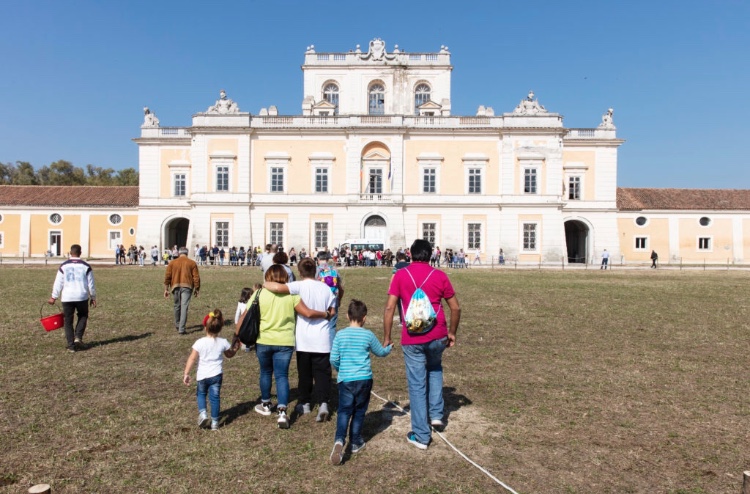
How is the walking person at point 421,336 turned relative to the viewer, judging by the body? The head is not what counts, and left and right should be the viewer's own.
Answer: facing away from the viewer

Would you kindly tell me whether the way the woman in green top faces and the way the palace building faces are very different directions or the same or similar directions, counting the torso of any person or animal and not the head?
very different directions

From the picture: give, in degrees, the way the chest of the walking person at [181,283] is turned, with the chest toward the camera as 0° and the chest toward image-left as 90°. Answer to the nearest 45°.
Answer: approximately 180°

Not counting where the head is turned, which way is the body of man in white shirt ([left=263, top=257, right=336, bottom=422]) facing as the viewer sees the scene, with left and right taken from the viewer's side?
facing away from the viewer

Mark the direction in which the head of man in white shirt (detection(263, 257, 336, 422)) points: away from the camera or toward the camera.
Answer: away from the camera

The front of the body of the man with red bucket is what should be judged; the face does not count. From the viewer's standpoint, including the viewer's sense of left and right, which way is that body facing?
facing away from the viewer

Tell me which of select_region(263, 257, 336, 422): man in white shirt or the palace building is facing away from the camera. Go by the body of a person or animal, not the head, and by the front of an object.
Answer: the man in white shirt

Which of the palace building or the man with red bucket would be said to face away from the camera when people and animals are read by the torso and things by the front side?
the man with red bucket

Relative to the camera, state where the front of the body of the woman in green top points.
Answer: away from the camera

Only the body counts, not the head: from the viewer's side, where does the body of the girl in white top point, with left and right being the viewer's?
facing away from the viewer
